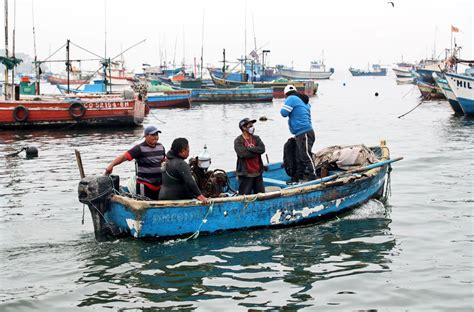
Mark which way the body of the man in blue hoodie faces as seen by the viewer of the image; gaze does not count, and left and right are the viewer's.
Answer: facing away from the viewer and to the left of the viewer

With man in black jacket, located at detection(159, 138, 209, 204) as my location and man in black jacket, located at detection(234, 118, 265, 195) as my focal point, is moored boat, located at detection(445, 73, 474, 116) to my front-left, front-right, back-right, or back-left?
front-left

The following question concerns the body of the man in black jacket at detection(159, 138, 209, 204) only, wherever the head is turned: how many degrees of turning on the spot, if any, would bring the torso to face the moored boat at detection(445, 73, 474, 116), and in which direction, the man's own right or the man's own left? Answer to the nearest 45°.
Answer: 0° — they already face it

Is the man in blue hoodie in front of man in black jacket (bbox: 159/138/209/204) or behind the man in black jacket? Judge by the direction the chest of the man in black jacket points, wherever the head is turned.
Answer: in front

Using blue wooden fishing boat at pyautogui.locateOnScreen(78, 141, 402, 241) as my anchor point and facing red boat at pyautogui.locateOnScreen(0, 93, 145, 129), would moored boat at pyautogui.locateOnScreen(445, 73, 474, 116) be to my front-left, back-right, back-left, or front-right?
front-right

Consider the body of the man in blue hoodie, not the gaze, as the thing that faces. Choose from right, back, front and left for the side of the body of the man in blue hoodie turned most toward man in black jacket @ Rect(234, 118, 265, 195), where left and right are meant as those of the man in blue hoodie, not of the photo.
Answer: left

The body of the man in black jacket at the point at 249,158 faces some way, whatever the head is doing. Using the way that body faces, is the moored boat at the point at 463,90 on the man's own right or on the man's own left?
on the man's own left

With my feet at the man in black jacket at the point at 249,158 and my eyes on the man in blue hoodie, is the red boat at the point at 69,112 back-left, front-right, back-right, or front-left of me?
front-left

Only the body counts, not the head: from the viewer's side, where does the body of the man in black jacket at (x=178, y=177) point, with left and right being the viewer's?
facing away from the viewer and to the right of the viewer

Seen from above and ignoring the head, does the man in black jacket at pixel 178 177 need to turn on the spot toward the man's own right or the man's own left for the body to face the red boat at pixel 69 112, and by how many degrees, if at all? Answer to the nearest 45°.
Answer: approximately 45° to the man's own left

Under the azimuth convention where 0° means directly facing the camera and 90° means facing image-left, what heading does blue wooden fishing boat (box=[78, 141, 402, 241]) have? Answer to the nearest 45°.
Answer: approximately 225°

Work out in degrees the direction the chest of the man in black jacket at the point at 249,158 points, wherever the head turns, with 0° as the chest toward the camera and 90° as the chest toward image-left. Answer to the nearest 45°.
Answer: approximately 315°
